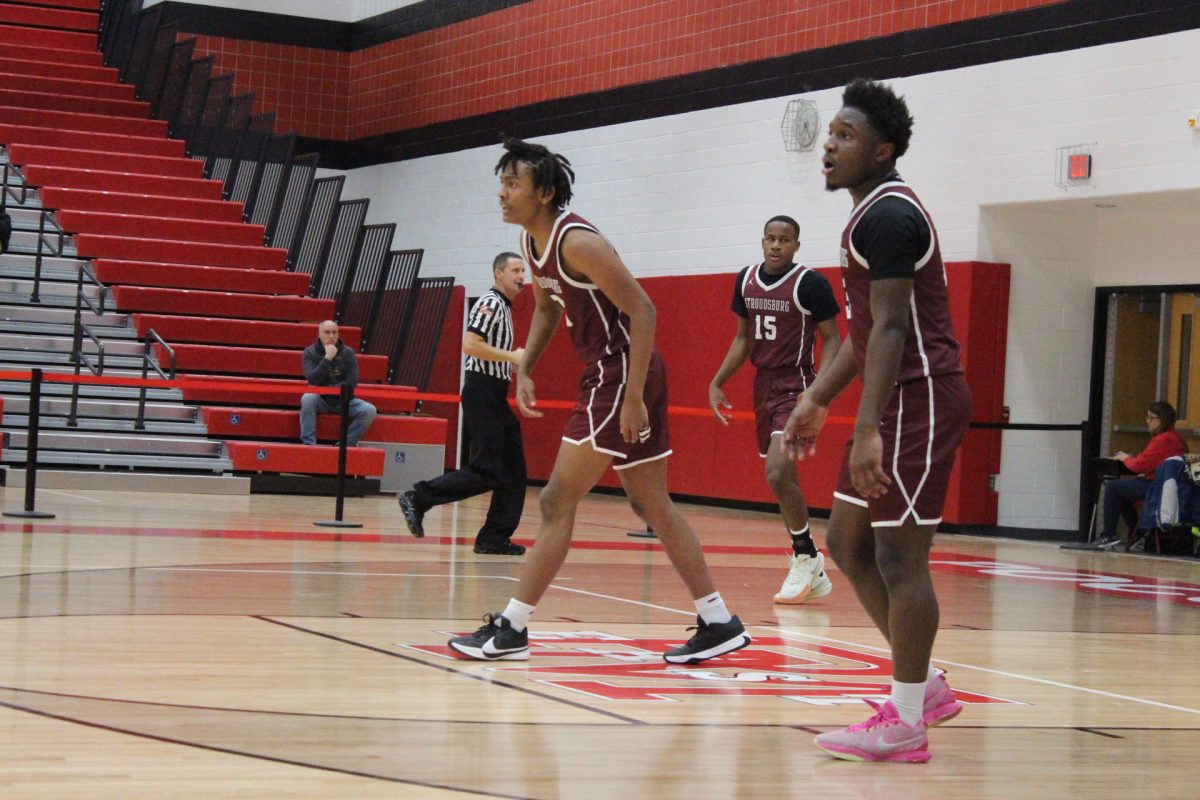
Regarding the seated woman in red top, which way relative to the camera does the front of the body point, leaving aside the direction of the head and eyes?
to the viewer's left

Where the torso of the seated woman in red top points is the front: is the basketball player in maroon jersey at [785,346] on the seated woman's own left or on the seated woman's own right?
on the seated woman's own left

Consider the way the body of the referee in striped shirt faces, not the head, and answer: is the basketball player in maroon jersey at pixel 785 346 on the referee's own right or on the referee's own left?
on the referee's own right

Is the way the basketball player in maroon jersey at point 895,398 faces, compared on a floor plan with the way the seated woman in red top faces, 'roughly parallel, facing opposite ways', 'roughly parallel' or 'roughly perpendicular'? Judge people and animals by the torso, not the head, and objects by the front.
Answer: roughly parallel

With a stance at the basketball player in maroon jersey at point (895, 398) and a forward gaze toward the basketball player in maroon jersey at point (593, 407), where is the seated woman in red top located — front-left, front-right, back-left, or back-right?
front-right

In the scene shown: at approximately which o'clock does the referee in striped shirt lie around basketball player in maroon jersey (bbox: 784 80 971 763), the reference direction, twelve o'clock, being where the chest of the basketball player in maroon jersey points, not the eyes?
The referee in striped shirt is roughly at 2 o'clock from the basketball player in maroon jersey.

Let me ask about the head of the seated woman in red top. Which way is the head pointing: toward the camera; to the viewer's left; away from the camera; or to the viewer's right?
to the viewer's left

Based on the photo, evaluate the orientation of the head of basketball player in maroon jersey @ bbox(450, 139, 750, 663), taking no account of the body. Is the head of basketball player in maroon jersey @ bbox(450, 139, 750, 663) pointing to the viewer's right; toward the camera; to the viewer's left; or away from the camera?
to the viewer's left

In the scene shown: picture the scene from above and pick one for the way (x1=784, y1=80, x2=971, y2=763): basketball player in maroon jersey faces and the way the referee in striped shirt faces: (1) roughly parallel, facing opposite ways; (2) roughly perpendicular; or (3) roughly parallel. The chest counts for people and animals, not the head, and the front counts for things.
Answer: roughly parallel, facing opposite ways

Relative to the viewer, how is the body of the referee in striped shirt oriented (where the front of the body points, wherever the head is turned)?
to the viewer's right

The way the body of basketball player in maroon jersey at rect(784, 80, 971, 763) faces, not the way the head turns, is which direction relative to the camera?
to the viewer's left

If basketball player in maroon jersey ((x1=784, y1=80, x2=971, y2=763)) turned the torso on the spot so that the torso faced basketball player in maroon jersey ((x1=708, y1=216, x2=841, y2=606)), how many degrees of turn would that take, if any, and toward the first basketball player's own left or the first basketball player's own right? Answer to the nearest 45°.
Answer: approximately 90° to the first basketball player's own right
